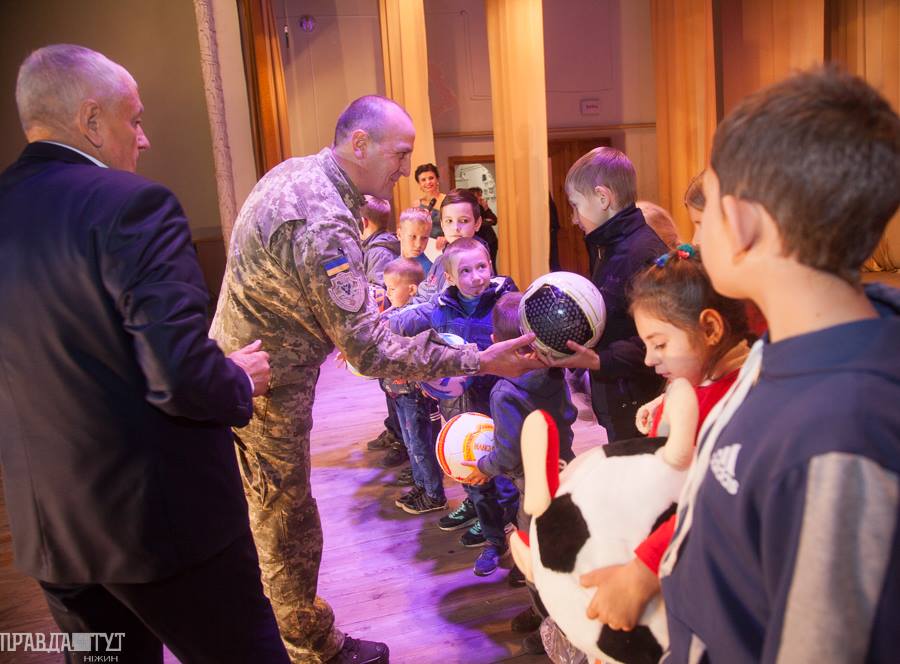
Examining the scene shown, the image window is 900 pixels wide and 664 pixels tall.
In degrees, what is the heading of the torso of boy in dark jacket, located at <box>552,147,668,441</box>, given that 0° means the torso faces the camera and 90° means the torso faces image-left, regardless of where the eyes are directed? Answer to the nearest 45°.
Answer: approximately 90°

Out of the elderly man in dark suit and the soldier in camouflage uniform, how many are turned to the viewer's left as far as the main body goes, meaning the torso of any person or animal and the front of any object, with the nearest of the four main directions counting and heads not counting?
0

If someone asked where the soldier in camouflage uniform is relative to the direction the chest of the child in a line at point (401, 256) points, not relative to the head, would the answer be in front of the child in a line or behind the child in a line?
in front

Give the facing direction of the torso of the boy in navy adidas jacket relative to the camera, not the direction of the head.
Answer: to the viewer's left

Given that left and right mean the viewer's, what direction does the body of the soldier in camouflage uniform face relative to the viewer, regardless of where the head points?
facing to the right of the viewer

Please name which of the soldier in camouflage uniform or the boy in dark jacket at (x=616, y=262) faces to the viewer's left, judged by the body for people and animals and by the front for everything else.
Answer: the boy in dark jacket

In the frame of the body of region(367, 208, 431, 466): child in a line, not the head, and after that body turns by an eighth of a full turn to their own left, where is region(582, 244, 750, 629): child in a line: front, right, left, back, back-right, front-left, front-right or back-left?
front

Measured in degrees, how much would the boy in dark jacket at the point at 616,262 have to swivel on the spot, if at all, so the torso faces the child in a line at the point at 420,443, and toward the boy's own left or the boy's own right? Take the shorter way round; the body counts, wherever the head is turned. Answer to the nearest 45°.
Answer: approximately 45° to the boy's own right

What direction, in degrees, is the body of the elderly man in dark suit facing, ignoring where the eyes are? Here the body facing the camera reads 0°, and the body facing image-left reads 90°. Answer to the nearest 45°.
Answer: approximately 225°

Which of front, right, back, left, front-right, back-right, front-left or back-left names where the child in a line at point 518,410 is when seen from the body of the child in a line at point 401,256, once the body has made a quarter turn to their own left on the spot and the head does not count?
front-right

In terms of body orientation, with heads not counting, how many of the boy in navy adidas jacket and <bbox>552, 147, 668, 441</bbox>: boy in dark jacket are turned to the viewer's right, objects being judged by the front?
0

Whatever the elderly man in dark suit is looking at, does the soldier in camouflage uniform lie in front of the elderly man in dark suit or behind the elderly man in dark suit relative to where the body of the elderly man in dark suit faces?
in front

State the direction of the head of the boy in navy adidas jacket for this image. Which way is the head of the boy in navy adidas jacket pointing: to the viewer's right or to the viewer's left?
to the viewer's left
